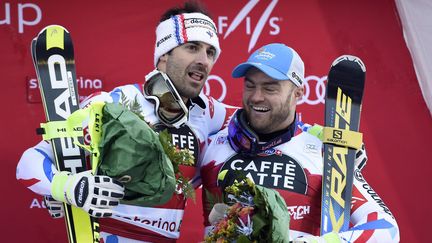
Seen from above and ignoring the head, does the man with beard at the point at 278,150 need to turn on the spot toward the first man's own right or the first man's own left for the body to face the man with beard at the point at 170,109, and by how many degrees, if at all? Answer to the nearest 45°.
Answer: approximately 90° to the first man's own right

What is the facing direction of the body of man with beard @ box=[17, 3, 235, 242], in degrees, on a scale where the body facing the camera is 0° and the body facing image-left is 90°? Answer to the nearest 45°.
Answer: approximately 315°

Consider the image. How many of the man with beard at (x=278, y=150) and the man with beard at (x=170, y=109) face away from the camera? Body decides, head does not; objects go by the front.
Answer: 0

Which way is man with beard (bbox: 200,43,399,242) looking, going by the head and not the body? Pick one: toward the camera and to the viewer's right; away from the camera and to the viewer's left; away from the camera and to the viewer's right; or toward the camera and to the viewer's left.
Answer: toward the camera and to the viewer's left

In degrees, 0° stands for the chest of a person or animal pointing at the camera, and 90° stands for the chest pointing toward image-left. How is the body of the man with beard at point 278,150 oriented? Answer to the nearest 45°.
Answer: approximately 0°

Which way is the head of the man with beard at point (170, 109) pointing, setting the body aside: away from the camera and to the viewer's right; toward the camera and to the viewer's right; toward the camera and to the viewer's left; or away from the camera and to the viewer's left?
toward the camera and to the viewer's right
